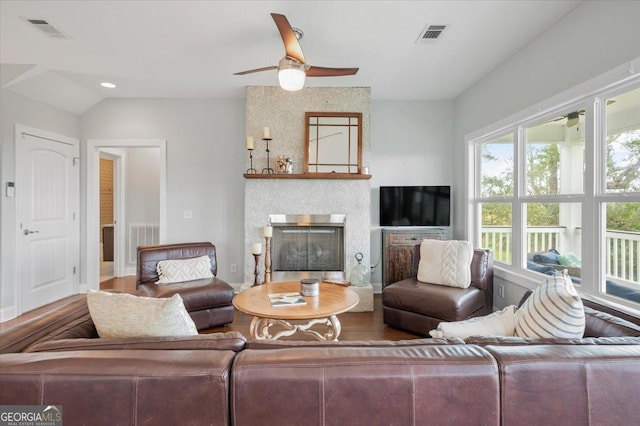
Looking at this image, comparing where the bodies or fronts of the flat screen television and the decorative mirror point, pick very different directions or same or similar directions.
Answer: same or similar directions

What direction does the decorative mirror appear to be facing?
toward the camera

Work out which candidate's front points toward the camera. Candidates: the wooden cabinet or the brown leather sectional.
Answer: the wooden cabinet

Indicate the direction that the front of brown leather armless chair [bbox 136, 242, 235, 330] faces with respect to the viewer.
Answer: facing the viewer and to the right of the viewer

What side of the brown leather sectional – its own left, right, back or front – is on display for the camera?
back

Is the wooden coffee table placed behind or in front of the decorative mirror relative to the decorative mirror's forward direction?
in front

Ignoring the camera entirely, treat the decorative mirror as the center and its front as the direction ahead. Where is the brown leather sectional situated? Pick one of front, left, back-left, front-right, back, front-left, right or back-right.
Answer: front

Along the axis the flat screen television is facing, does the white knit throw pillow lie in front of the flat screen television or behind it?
in front

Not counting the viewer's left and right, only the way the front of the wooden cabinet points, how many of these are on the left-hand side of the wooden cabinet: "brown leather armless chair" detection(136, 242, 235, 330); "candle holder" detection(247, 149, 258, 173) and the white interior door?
0

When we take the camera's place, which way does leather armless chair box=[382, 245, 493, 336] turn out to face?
facing the viewer and to the left of the viewer

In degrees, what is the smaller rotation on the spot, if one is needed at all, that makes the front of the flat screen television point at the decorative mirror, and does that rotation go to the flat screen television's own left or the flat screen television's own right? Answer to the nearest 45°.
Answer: approximately 45° to the flat screen television's own right

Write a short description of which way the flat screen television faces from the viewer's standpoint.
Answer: facing the viewer

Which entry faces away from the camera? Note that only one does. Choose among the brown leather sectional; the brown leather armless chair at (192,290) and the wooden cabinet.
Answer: the brown leather sectional

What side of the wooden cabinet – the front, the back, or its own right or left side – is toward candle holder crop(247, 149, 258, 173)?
right

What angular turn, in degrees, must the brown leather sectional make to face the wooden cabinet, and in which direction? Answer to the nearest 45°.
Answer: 0° — it already faces it

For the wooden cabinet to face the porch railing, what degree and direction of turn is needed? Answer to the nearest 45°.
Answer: approximately 45° to its left

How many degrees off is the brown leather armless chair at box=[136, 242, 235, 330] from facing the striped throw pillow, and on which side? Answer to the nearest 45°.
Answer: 0° — it already faces it

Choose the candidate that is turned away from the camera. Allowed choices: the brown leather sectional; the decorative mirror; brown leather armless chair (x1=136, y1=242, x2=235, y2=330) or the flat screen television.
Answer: the brown leather sectional
